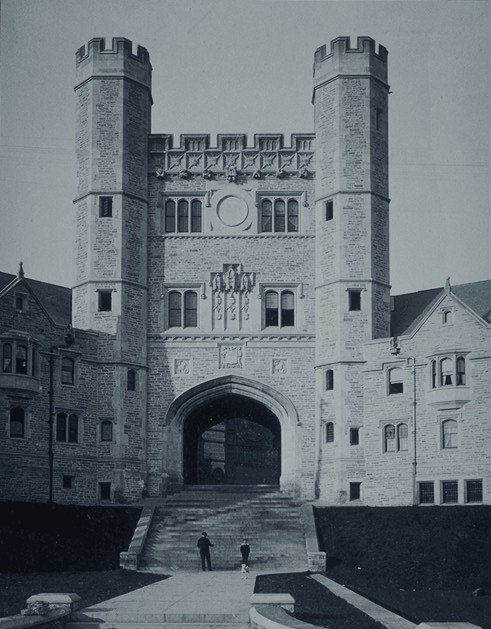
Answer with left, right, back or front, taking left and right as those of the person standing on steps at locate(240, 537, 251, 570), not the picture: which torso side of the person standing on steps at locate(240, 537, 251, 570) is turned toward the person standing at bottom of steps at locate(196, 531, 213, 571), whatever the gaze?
right

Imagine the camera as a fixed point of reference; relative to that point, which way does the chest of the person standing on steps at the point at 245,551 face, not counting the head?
toward the camera
